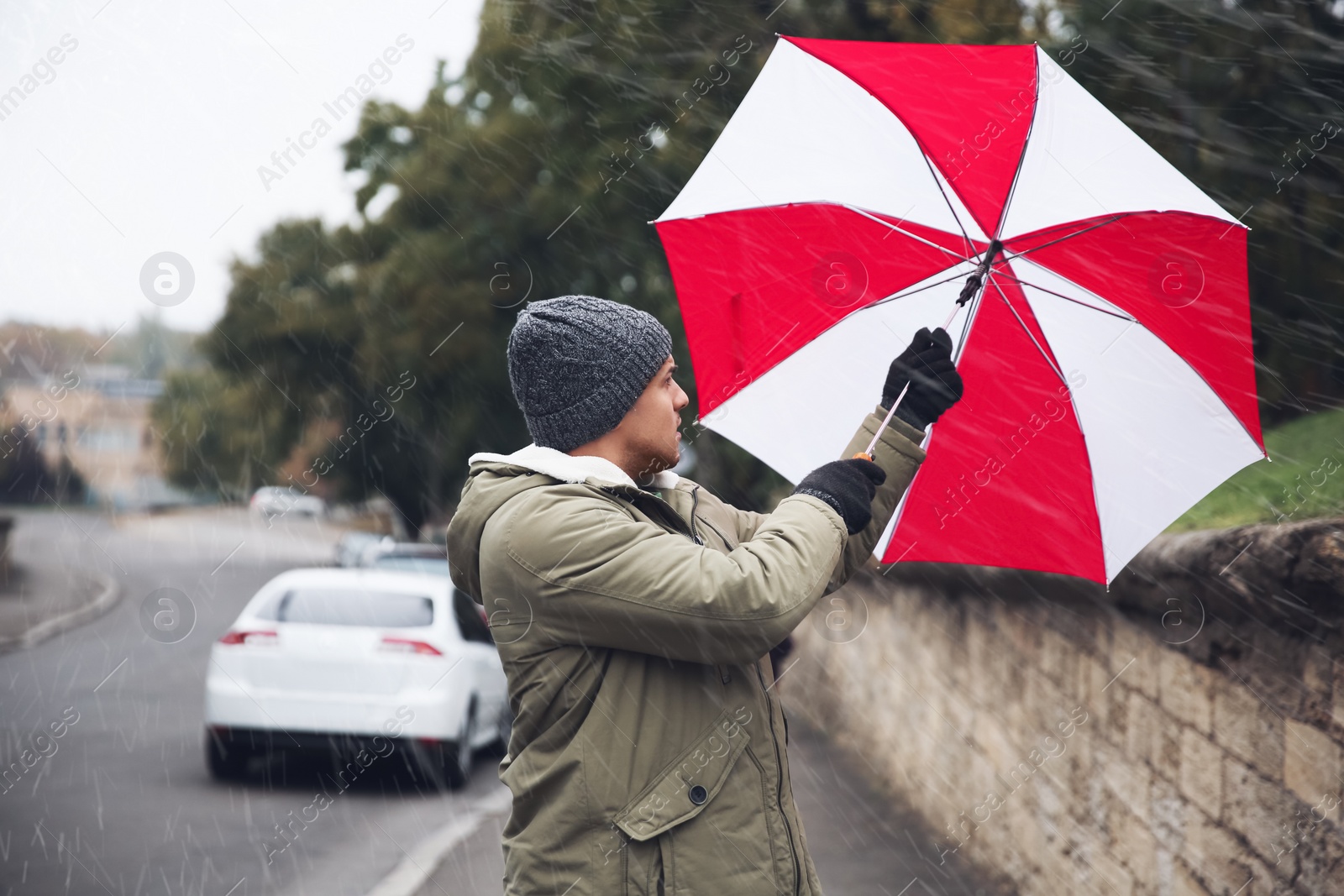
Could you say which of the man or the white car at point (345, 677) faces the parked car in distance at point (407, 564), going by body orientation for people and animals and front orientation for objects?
the white car

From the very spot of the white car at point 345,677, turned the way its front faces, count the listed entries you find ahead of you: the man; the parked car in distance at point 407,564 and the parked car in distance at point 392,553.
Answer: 2

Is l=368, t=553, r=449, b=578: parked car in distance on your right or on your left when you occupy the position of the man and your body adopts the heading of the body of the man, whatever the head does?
on your left

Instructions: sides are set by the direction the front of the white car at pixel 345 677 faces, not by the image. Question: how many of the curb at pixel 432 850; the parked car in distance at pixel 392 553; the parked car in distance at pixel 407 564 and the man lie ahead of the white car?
2

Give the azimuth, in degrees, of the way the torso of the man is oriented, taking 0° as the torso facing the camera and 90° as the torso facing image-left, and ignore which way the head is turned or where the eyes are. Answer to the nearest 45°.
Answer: approximately 270°

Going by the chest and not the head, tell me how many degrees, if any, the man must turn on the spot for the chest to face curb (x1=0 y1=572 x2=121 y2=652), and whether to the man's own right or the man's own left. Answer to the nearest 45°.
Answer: approximately 135° to the man's own left

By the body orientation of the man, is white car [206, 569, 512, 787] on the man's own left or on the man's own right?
on the man's own left

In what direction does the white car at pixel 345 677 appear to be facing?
away from the camera

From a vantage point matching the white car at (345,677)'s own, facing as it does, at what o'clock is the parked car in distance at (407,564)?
The parked car in distance is roughly at 12 o'clock from the white car.

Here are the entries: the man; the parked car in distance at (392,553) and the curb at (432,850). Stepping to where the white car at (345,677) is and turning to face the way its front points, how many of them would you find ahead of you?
1

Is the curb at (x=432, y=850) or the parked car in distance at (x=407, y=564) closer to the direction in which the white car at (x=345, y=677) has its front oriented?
the parked car in distance

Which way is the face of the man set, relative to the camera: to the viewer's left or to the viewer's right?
to the viewer's right

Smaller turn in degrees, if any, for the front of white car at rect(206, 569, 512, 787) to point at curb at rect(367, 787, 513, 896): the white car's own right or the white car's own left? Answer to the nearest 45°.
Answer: approximately 135° to the white car's own right

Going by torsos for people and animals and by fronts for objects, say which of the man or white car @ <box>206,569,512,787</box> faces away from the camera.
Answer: the white car
